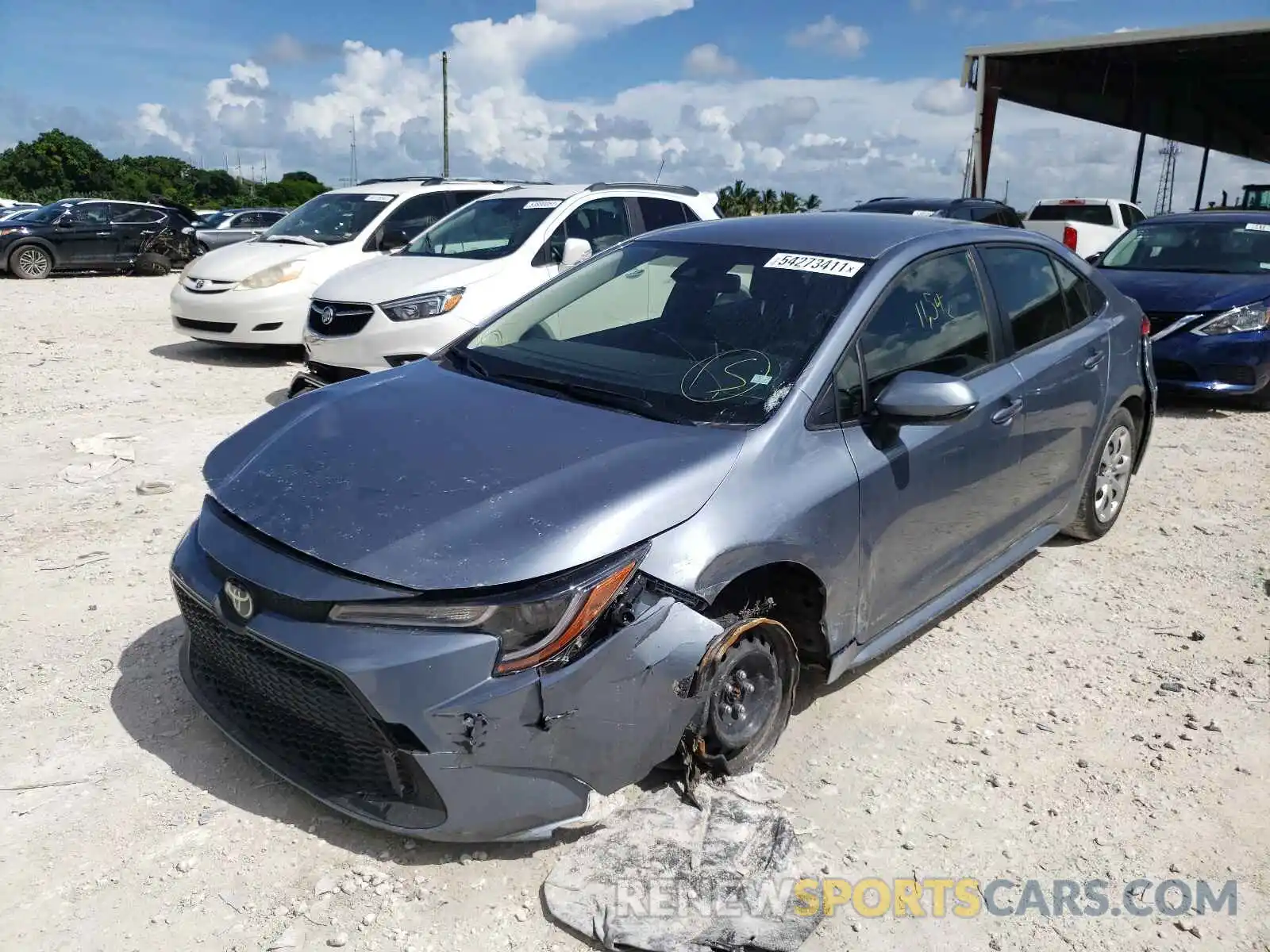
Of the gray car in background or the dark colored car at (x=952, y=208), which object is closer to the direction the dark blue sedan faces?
the gray car in background

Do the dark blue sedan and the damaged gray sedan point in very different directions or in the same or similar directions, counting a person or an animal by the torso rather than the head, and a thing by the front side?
same or similar directions

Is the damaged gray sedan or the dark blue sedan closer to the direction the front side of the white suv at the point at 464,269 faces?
the damaged gray sedan

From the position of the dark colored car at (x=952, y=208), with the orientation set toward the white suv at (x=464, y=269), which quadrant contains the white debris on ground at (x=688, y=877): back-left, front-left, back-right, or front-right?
front-left

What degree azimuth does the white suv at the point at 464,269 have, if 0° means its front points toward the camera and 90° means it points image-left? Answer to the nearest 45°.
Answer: approximately 45°

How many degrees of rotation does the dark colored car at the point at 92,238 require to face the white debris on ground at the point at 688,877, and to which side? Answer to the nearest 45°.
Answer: approximately 90° to its left

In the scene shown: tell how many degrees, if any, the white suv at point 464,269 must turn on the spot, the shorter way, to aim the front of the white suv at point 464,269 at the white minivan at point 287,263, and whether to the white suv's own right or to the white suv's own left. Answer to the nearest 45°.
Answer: approximately 90° to the white suv's own right

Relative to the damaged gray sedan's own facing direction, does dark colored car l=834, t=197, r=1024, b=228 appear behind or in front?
behind

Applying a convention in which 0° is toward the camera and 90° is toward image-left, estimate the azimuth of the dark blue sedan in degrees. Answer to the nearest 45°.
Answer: approximately 45°

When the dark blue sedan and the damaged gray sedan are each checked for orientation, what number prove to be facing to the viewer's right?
0

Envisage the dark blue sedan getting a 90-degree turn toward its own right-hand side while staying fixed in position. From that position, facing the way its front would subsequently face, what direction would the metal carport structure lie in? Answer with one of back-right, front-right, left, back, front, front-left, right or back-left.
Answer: front-right

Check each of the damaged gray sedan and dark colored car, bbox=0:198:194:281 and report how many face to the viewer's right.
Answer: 0

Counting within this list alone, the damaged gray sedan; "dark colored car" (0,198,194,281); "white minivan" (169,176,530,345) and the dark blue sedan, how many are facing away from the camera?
0

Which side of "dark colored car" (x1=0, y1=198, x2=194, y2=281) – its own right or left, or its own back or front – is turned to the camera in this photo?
left

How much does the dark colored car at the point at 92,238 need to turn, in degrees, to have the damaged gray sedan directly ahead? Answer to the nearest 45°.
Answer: approximately 90° to its left

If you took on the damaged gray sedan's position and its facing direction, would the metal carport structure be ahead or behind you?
behind

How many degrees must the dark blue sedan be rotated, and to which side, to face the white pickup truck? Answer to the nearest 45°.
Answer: approximately 135° to its right

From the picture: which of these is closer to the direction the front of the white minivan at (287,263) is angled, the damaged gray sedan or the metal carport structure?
the damaged gray sedan

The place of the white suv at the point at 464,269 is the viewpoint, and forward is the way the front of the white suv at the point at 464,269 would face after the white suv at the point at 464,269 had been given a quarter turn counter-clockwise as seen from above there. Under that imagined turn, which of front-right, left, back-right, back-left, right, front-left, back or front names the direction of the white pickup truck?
left

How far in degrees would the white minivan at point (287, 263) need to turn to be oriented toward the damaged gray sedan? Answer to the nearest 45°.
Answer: approximately 45° to its left
